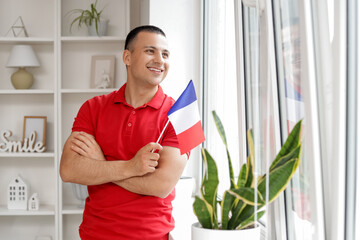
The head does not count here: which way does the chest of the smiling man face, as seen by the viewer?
toward the camera

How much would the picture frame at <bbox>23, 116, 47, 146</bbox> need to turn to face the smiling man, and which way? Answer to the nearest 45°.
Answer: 0° — it already faces them

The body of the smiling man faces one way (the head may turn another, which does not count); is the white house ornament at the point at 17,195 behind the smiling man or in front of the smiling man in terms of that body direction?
behind

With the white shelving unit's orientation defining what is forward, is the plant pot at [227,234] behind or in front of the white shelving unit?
in front

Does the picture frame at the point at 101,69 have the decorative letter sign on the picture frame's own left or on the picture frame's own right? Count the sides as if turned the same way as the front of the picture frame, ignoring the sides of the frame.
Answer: on the picture frame's own right

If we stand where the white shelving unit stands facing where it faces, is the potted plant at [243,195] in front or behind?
in front

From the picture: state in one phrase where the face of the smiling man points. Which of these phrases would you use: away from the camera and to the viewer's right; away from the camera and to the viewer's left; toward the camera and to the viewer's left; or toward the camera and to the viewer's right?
toward the camera and to the viewer's right

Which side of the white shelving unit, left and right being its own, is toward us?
front

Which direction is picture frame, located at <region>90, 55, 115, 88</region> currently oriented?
toward the camera

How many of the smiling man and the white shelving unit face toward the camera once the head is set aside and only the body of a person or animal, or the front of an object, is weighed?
2
